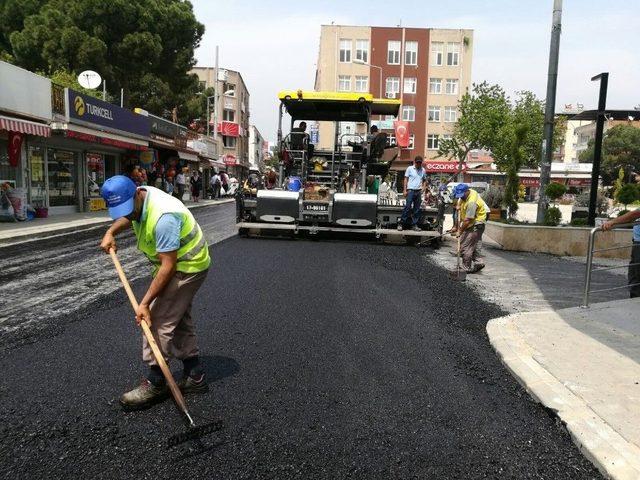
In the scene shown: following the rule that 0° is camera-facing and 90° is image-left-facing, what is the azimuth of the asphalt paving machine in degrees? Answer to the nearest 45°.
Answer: approximately 180°

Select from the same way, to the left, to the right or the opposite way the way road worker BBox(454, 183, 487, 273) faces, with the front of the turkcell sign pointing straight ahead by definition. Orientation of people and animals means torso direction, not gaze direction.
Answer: the opposite way

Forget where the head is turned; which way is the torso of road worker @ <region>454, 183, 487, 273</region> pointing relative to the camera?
to the viewer's left

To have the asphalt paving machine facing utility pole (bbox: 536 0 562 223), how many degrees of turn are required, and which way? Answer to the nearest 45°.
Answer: approximately 90° to its right

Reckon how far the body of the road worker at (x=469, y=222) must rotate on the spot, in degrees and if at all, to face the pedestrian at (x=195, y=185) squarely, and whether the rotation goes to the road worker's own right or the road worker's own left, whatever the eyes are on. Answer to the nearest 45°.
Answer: approximately 45° to the road worker's own right

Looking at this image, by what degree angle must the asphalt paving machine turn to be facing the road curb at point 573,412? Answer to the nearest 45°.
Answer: approximately 180°

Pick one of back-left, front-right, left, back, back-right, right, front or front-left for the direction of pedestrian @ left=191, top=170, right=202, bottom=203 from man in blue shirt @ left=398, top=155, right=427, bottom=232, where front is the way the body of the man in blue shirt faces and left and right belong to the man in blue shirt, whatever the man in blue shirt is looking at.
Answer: back-right

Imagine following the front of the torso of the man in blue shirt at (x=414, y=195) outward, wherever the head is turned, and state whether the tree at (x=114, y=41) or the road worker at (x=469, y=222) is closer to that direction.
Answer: the road worker
